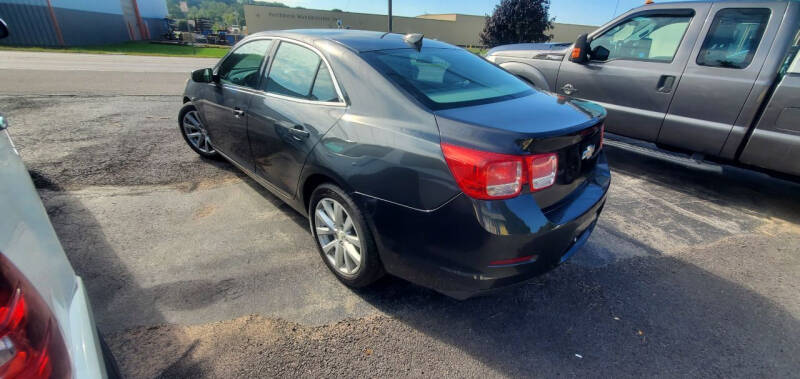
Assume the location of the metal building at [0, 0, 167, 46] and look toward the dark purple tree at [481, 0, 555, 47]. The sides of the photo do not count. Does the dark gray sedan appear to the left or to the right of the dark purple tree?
right

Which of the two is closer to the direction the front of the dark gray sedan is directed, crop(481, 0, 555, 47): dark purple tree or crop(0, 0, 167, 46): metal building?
the metal building

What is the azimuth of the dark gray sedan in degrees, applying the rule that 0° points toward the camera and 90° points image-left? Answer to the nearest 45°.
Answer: approximately 135°

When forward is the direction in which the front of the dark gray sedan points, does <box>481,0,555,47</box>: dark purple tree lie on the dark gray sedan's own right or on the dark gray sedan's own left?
on the dark gray sedan's own right

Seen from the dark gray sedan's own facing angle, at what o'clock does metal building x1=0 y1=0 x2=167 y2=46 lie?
The metal building is roughly at 12 o'clock from the dark gray sedan.
